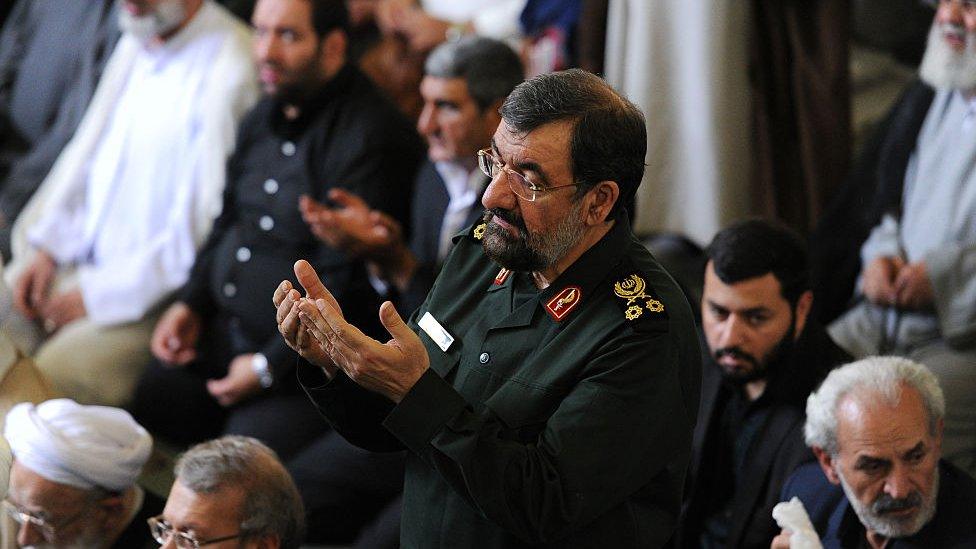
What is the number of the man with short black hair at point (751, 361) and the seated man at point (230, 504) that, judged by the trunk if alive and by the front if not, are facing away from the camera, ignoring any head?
0

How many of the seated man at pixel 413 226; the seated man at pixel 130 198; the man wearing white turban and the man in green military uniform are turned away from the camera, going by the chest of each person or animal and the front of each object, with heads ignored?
0

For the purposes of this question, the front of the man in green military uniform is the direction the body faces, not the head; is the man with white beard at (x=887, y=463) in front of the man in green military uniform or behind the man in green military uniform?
behind

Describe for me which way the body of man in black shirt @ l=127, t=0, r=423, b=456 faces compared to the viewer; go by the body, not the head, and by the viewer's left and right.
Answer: facing the viewer and to the left of the viewer

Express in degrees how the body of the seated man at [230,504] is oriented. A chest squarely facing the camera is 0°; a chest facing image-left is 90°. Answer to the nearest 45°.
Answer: approximately 45°

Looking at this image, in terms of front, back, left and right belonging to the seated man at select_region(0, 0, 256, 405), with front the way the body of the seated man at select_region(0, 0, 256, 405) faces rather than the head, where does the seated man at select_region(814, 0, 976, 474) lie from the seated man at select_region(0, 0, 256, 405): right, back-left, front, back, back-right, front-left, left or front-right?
left

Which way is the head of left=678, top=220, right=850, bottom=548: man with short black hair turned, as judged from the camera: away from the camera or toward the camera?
toward the camera

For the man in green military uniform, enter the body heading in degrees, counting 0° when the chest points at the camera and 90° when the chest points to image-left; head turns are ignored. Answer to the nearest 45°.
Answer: approximately 45°

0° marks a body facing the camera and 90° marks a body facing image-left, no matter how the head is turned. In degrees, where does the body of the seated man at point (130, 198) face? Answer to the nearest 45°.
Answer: approximately 45°

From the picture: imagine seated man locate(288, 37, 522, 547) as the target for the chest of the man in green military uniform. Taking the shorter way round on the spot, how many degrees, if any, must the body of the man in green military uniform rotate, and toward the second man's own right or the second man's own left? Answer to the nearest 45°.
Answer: approximately 135° to the second man's own right
